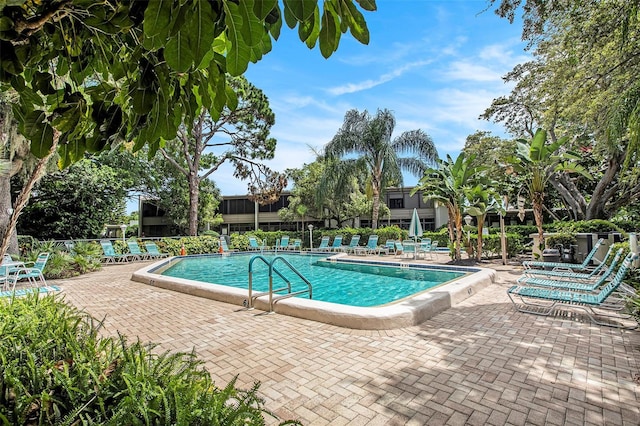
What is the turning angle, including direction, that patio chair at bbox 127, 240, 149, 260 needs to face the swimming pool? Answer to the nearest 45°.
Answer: approximately 45° to its right

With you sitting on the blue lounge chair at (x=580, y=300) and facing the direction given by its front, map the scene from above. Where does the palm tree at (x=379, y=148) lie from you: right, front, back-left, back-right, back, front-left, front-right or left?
front-right

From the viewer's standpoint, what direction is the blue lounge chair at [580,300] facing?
to the viewer's left

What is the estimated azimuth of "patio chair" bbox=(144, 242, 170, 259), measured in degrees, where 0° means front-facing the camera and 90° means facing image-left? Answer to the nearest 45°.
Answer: approximately 315°

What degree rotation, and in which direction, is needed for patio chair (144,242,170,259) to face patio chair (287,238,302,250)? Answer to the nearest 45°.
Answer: approximately 45° to its left

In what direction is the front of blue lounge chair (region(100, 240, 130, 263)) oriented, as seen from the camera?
facing the viewer and to the right of the viewer

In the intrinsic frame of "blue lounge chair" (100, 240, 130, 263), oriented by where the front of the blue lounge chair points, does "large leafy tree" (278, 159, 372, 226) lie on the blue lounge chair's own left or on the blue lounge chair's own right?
on the blue lounge chair's own left

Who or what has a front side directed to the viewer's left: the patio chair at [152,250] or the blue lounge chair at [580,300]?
the blue lounge chair

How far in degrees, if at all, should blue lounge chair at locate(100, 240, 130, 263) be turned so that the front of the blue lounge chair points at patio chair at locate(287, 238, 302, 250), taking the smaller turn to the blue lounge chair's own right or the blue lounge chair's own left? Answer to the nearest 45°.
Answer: approximately 45° to the blue lounge chair's own left

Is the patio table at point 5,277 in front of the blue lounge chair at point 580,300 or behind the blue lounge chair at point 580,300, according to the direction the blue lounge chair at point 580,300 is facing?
in front

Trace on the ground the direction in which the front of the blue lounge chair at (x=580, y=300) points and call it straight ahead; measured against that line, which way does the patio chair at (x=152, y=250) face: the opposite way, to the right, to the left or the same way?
the opposite way

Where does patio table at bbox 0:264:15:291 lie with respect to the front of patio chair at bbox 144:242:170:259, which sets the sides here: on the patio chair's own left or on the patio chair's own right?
on the patio chair's own right

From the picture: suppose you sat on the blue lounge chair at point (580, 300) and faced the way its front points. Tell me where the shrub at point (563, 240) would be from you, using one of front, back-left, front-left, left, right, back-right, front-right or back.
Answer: right

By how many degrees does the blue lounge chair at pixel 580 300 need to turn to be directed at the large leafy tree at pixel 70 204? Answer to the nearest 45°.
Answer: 0° — it already faces it
